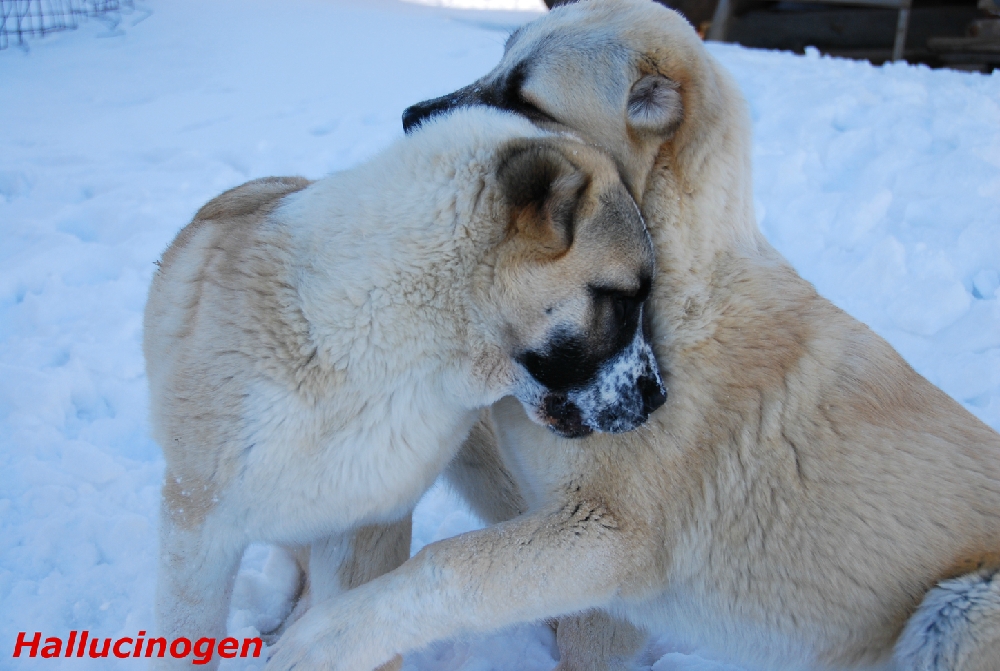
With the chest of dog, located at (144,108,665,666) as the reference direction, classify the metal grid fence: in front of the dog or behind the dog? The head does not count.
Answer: behind

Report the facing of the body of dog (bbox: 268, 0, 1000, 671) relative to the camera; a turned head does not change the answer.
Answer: to the viewer's left

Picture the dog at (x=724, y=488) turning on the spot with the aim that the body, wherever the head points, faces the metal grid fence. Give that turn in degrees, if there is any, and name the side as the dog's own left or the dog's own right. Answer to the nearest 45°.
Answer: approximately 45° to the dog's own right
